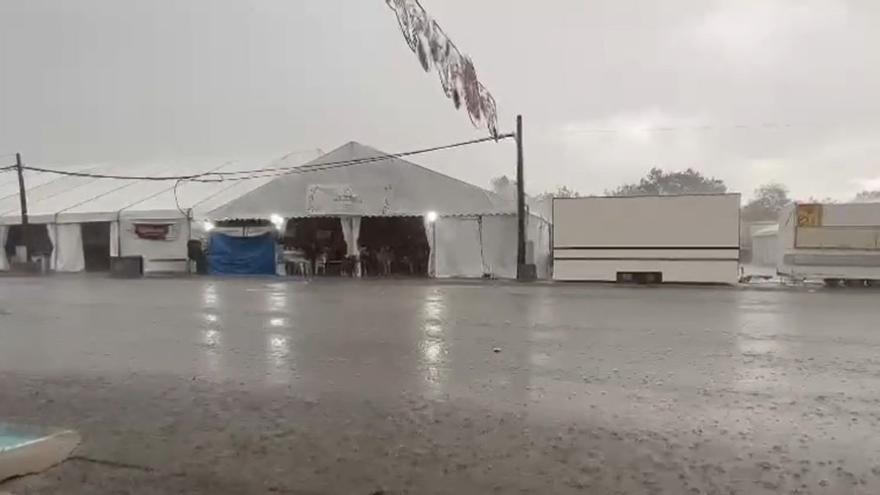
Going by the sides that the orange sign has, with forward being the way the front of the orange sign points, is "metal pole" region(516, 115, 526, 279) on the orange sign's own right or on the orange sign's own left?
on the orange sign's own right

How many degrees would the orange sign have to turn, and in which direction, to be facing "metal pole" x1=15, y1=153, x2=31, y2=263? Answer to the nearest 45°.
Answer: approximately 90° to its right

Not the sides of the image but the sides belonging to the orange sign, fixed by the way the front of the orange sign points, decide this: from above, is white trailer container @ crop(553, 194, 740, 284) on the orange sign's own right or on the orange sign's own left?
on the orange sign's own right

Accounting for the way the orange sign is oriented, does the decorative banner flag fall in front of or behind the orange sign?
in front

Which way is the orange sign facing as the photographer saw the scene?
facing the viewer
